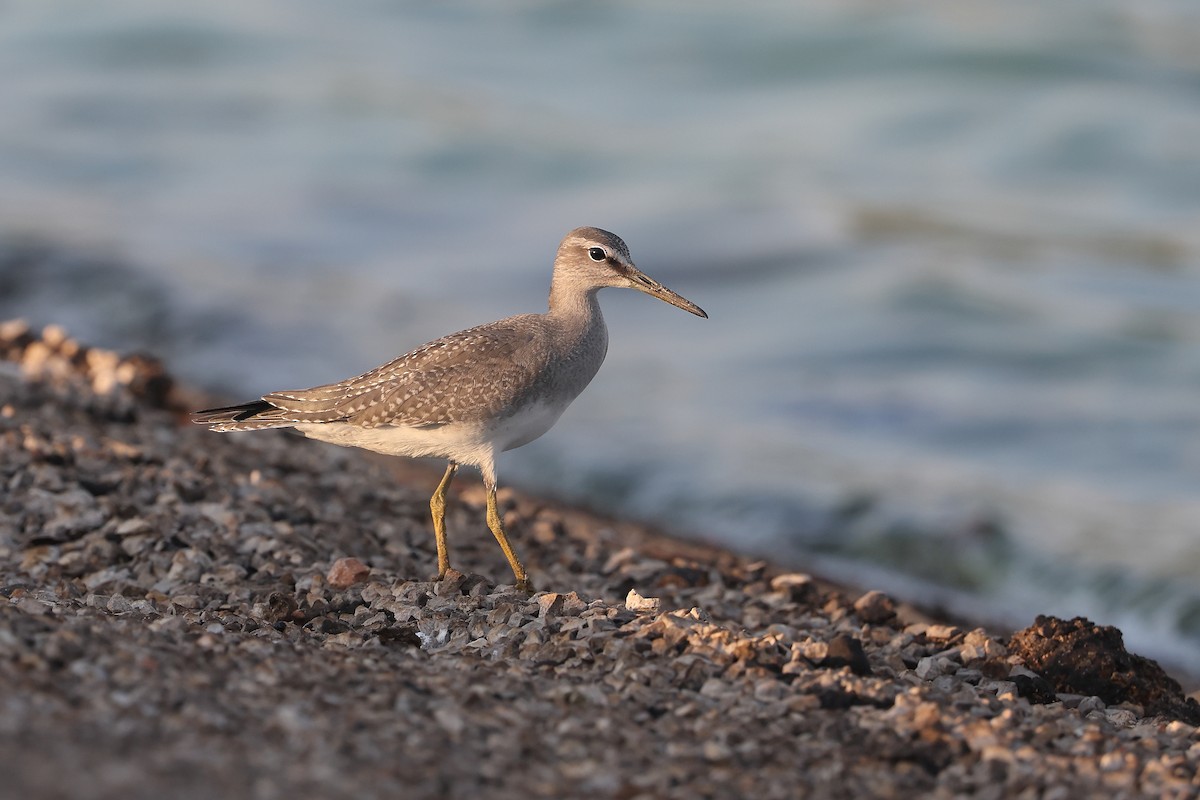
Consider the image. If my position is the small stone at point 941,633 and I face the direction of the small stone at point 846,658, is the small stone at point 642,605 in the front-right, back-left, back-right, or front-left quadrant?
front-right

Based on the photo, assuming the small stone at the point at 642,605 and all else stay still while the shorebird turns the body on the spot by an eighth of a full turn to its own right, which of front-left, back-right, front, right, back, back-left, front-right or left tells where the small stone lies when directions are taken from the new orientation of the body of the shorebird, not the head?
front

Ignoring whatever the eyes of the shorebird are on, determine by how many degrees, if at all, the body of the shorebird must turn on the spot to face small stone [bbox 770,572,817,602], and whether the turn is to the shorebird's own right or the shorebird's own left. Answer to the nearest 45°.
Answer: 0° — it already faces it

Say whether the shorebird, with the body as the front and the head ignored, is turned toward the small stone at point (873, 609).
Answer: yes

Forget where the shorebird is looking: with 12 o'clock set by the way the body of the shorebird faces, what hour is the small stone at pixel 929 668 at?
The small stone is roughly at 1 o'clock from the shorebird.

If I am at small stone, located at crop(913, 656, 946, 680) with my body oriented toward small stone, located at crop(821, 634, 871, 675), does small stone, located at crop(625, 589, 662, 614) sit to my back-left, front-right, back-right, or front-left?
front-right

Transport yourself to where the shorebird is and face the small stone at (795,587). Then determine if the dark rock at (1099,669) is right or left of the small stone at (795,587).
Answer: right

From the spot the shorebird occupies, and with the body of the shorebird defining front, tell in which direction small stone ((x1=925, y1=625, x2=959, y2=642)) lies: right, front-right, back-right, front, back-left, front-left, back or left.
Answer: front

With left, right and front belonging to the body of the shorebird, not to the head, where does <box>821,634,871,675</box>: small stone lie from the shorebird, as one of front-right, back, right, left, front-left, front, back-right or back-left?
front-right

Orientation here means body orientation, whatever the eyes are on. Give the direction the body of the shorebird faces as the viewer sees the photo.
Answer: to the viewer's right
